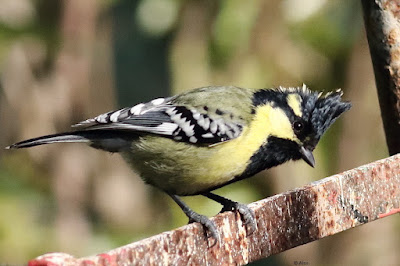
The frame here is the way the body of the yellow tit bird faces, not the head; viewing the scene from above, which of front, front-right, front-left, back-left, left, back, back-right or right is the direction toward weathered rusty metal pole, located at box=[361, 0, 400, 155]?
front-right

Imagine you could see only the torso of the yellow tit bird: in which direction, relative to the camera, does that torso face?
to the viewer's right
